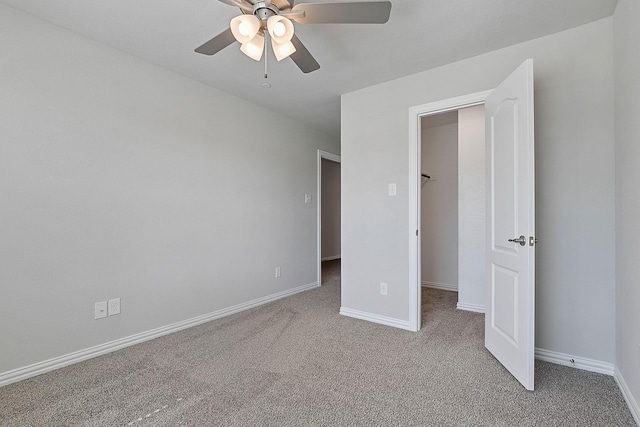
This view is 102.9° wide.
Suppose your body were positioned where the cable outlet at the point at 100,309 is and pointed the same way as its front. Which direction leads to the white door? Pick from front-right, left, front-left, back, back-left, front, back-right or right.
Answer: front-left
